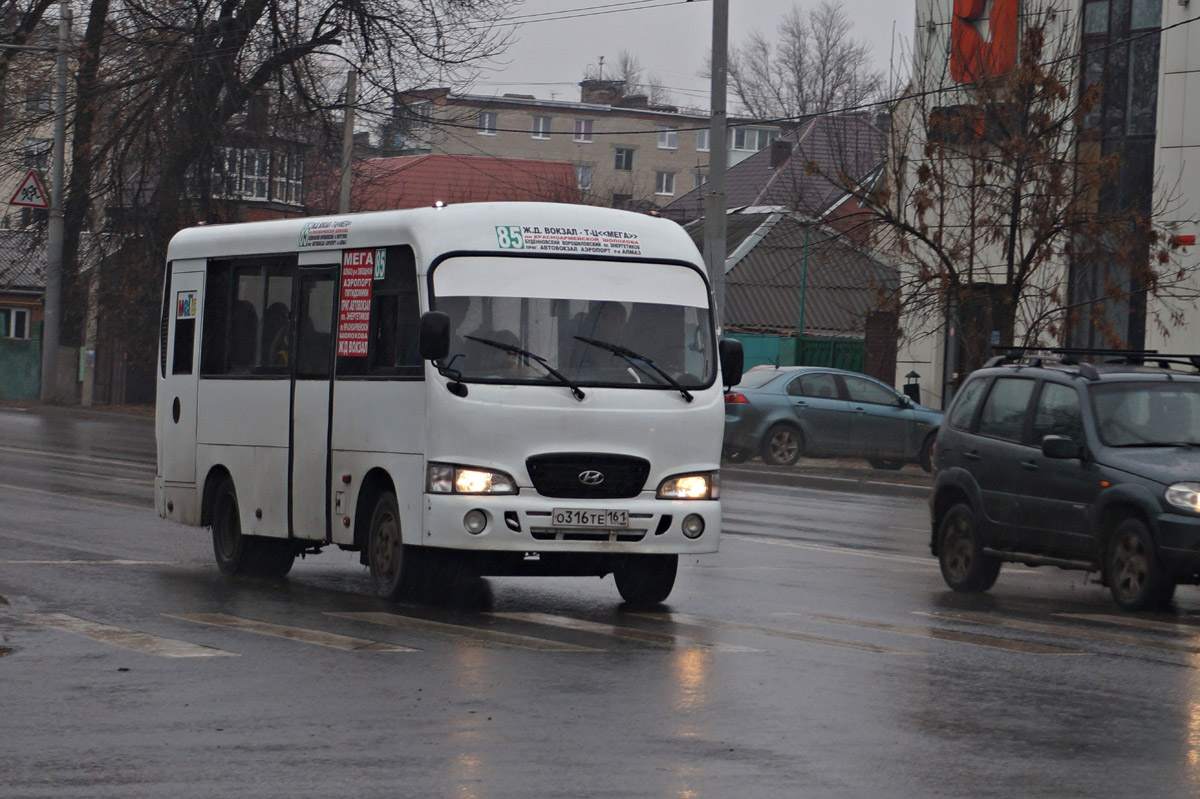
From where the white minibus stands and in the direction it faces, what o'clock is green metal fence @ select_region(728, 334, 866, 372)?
The green metal fence is roughly at 8 o'clock from the white minibus.

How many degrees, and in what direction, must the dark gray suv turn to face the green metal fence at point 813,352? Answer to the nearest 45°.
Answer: approximately 135° to its left

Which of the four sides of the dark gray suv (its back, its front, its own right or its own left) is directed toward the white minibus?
right

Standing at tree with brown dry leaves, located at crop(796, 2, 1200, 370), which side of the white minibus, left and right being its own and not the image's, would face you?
left

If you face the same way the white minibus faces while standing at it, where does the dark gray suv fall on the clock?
The dark gray suv is roughly at 10 o'clock from the white minibus.

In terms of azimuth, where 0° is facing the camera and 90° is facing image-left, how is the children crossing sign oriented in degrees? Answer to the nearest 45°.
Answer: approximately 0°
